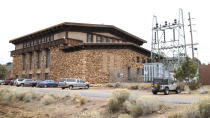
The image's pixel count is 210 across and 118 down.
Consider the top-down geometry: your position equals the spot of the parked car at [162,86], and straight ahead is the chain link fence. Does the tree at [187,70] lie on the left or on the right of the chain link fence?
right

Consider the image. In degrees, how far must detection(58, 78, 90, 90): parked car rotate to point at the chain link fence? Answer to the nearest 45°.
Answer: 0° — it already faces it

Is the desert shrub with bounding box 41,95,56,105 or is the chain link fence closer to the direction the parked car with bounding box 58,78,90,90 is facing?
the chain link fence

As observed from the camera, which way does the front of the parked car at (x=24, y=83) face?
facing the viewer and to the left of the viewer

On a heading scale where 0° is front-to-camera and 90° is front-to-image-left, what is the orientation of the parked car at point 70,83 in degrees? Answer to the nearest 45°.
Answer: approximately 225°
